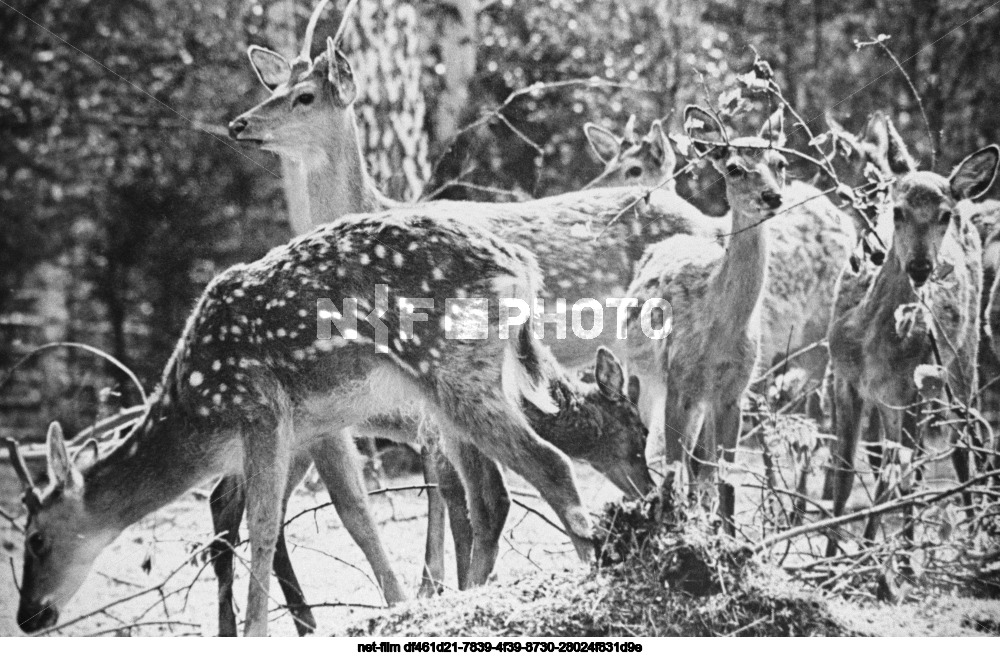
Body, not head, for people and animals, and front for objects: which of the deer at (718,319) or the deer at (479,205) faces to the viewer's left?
the deer at (479,205)

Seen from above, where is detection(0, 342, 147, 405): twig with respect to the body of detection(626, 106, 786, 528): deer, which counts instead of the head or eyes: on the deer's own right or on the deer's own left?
on the deer's own right

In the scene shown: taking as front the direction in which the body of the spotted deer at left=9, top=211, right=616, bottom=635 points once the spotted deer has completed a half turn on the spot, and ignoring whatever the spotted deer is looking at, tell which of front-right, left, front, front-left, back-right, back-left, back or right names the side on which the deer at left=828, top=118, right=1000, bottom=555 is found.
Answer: front

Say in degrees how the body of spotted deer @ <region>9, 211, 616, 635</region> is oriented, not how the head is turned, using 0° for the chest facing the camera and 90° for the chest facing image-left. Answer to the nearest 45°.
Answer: approximately 90°

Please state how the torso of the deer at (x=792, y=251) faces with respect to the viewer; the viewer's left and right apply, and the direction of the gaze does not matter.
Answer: facing to the left of the viewer

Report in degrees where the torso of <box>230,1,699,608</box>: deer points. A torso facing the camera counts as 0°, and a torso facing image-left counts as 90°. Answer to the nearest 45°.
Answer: approximately 90°

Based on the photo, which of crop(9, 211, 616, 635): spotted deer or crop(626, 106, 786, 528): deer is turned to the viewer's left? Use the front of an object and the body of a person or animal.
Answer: the spotted deer

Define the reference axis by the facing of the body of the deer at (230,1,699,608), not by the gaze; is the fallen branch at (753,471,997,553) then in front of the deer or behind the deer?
behind

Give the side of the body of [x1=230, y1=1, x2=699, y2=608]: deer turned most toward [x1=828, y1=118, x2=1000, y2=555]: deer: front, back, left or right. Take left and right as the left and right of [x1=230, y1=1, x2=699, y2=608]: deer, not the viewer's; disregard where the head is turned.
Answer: back

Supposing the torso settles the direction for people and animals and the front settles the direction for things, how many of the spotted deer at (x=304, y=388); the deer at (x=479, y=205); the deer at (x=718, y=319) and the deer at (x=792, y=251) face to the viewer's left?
3
